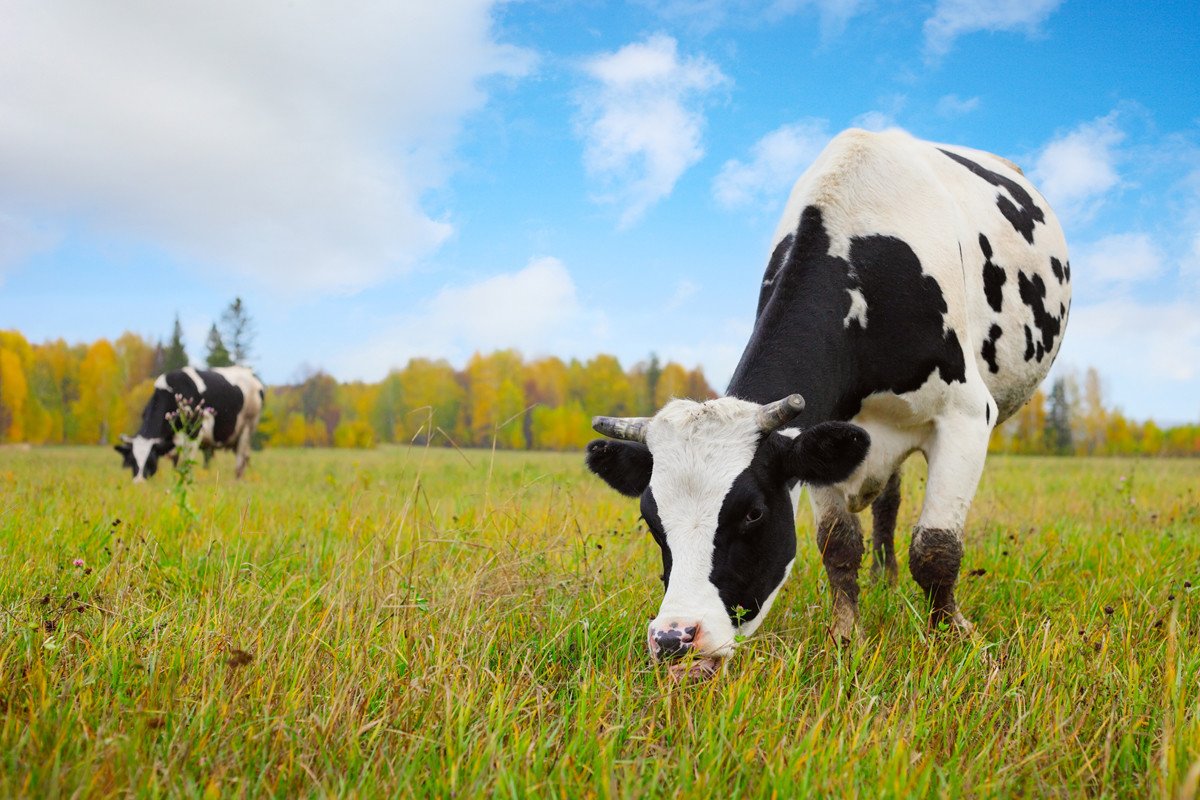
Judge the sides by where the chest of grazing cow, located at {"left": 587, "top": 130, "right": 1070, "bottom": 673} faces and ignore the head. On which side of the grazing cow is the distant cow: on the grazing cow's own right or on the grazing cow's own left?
on the grazing cow's own right

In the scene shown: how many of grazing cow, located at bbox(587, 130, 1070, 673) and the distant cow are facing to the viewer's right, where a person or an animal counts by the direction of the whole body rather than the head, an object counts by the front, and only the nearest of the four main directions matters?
0

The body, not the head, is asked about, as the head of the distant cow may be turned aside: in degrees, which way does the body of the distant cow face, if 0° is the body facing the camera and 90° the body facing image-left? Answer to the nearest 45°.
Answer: approximately 45°

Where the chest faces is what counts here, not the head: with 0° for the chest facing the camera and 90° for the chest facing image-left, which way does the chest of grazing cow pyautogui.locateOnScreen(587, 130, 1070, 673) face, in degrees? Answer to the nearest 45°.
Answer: approximately 45°

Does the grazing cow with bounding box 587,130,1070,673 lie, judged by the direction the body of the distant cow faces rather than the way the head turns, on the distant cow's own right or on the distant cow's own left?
on the distant cow's own left
